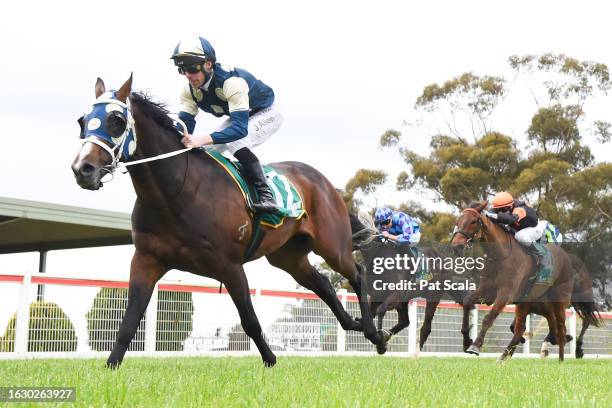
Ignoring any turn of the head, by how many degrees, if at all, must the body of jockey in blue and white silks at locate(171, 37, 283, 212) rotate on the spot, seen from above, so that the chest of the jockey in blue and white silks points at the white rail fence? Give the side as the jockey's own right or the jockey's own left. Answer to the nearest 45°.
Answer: approximately 135° to the jockey's own right

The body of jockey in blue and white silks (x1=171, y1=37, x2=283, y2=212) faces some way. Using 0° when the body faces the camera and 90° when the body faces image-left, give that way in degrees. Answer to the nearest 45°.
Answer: approximately 45°

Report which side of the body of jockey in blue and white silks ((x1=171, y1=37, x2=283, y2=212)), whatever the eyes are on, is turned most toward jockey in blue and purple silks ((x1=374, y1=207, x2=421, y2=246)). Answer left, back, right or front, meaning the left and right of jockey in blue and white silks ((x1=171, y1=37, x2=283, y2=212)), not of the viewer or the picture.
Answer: back

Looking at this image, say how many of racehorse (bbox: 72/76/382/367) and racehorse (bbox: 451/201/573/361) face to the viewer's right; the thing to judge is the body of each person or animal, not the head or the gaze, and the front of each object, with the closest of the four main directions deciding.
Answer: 0

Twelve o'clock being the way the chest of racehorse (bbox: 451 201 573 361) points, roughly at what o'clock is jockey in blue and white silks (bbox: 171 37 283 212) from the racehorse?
The jockey in blue and white silks is roughly at 11 o'clock from the racehorse.

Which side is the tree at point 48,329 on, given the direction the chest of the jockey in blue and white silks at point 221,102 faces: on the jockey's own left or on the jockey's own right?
on the jockey's own right

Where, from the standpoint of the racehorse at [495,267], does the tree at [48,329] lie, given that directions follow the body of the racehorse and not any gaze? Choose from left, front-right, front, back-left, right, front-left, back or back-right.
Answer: front-right

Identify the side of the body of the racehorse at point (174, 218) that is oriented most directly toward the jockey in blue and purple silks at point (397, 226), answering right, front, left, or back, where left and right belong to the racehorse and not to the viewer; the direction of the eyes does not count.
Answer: back

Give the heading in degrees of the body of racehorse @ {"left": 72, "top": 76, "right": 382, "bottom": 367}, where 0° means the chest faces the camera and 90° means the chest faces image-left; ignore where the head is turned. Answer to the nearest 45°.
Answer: approximately 45°
